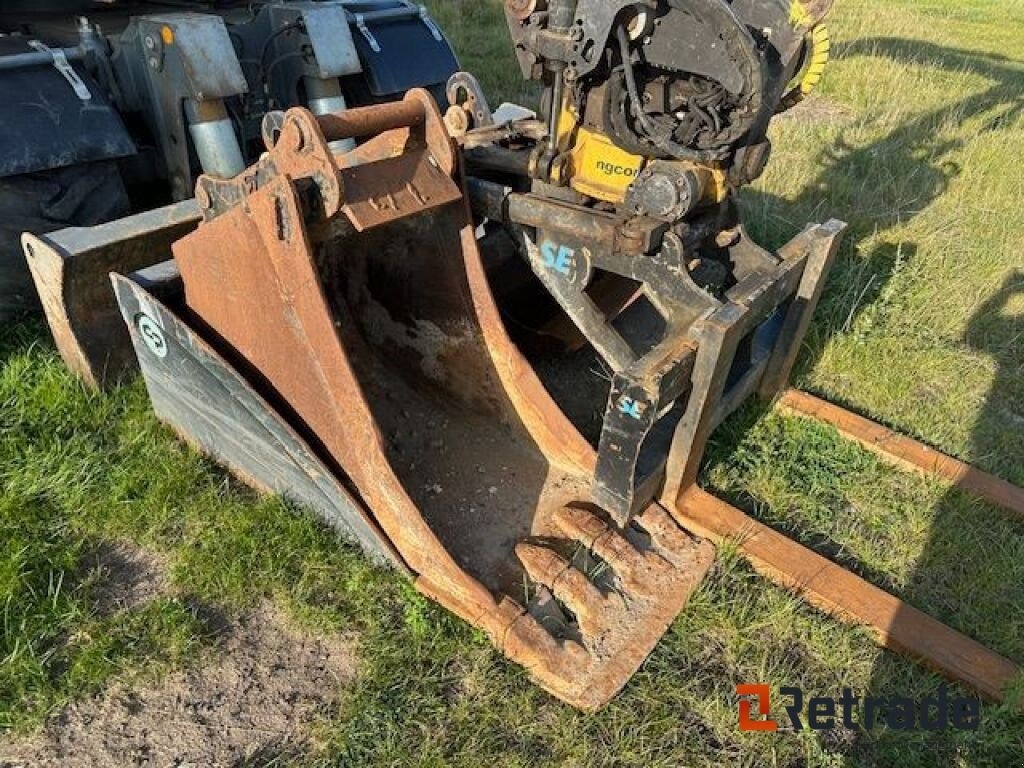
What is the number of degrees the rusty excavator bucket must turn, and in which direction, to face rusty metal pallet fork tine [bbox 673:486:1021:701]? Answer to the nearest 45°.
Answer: approximately 45° to its left

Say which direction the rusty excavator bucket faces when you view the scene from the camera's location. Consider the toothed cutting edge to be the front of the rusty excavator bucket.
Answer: facing the viewer and to the right of the viewer

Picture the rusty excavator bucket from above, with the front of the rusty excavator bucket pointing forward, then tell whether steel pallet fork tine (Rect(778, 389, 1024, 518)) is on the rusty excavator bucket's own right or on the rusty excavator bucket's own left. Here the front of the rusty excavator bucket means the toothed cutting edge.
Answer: on the rusty excavator bucket's own left
